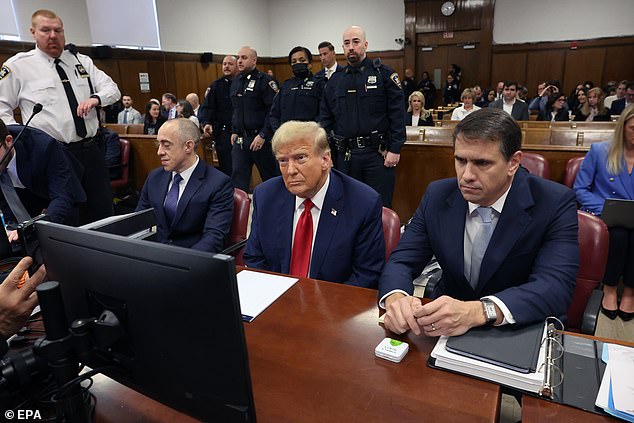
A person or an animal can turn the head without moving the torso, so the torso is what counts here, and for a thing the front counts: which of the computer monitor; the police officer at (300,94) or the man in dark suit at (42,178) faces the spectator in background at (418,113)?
the computer monitor

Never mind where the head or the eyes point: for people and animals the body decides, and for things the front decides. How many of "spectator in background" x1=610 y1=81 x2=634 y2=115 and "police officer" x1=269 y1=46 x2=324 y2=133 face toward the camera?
2

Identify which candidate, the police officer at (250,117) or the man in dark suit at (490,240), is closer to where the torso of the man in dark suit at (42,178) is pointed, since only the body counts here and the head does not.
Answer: the man in dark suit

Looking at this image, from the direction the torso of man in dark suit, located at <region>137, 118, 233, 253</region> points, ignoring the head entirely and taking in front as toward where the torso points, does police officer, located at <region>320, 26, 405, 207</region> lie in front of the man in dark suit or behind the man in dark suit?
behind

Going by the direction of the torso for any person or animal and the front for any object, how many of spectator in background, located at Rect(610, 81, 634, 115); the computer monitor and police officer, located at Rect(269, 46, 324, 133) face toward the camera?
2

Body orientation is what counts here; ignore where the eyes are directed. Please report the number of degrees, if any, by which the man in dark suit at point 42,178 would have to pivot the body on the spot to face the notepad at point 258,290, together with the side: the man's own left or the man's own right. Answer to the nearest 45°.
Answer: approximately 45° to the man's own left

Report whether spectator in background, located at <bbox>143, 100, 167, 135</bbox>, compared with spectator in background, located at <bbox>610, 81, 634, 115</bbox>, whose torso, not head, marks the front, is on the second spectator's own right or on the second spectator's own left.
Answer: on the second spectator's own right

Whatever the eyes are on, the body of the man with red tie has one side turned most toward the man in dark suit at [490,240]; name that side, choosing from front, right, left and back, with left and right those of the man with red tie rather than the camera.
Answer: left

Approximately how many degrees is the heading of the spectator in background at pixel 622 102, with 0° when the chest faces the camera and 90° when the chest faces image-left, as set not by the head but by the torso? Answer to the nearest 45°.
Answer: approximately 0°

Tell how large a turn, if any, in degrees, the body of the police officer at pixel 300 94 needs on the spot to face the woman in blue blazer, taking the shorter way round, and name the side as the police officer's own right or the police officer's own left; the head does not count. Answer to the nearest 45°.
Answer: approximately 45° to the police officer's own left
